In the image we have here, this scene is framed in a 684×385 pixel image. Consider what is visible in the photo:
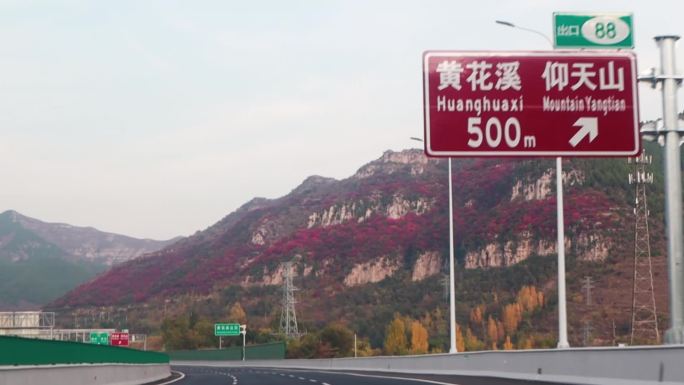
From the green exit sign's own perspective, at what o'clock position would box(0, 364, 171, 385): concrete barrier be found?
The concrete barrier is roughly at 3 o'clock from the green exit sign.

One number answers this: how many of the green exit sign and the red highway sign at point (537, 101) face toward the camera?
2

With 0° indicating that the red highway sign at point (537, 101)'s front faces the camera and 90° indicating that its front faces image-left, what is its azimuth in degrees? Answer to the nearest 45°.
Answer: approximately 0°
